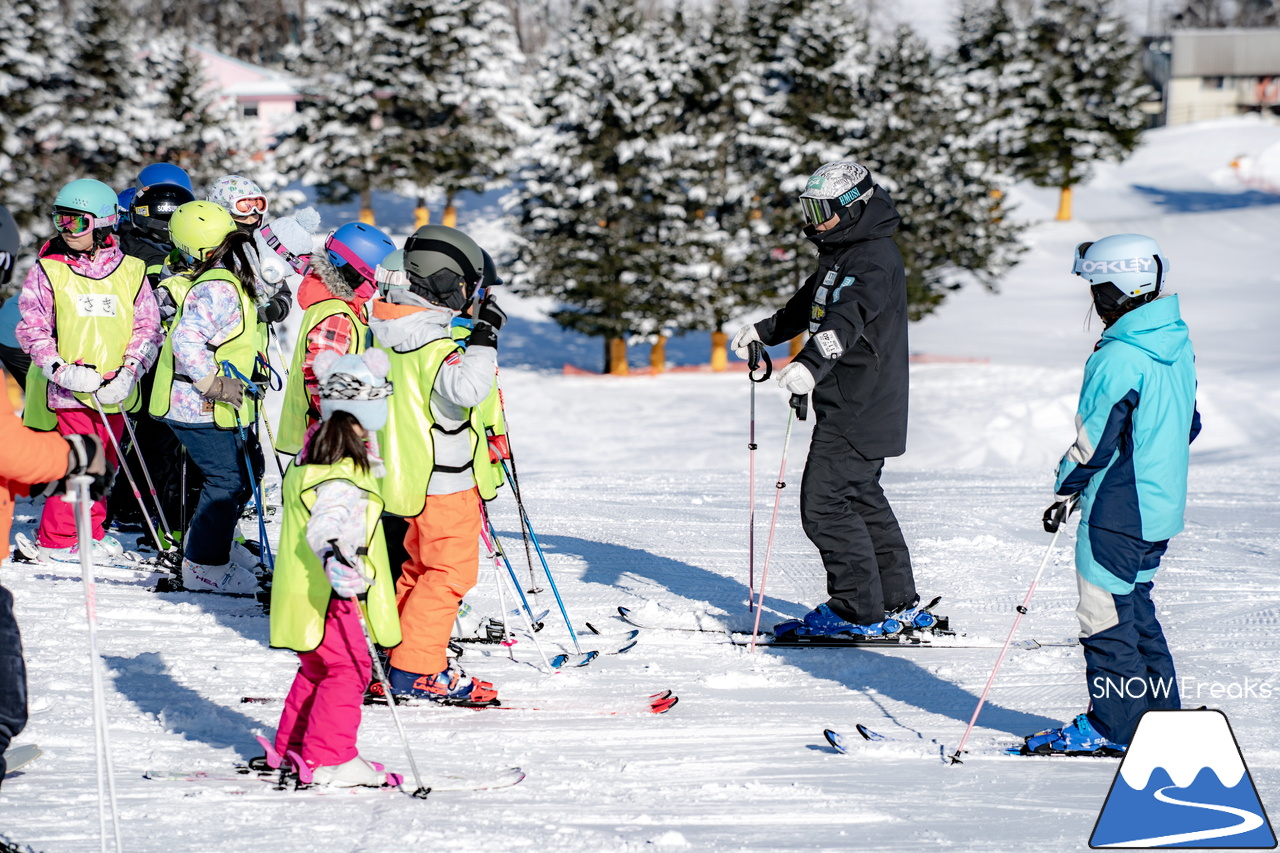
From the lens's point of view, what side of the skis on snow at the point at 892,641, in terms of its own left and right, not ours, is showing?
left

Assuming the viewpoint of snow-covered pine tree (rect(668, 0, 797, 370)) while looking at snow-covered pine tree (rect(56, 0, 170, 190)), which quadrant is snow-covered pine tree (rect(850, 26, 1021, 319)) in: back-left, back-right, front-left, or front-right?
back-right

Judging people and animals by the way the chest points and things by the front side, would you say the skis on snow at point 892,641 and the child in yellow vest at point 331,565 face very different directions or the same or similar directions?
very different directions

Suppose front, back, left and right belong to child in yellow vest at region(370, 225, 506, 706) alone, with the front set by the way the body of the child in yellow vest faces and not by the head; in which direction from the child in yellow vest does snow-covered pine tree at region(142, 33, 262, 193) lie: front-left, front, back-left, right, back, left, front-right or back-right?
left

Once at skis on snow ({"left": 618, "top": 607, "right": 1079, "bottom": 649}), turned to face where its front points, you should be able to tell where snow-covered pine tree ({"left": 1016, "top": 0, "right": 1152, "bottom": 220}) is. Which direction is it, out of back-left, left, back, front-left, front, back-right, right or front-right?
right

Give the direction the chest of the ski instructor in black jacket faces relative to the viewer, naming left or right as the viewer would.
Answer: facing to the left of the viewer

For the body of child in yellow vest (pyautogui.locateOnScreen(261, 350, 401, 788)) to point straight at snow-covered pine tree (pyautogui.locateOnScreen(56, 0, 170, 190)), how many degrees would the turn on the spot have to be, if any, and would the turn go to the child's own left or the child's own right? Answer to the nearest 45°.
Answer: approximately 90° to the child's own left

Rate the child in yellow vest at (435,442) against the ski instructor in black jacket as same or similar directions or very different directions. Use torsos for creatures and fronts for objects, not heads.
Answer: very different directions

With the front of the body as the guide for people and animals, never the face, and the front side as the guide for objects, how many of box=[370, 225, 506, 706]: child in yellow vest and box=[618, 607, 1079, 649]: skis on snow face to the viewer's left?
1

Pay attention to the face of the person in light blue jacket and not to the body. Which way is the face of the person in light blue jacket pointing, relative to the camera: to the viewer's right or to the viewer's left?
to the viewer's left

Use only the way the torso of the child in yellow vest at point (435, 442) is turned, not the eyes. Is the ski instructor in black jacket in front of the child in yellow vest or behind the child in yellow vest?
in front
